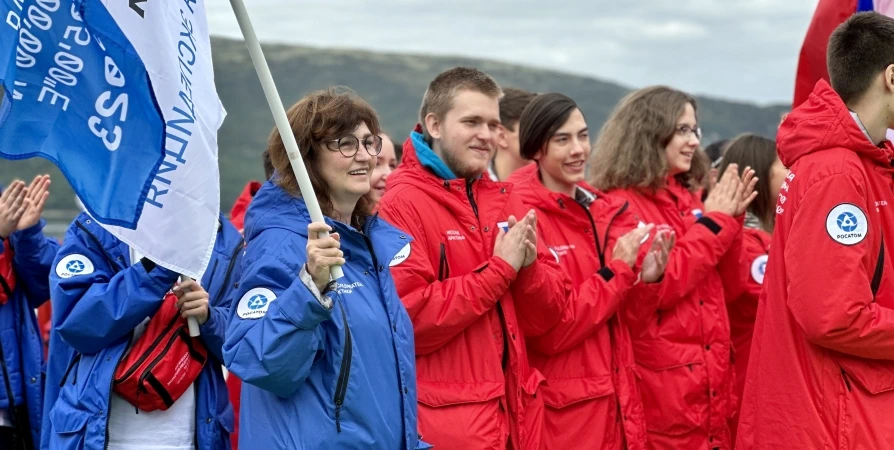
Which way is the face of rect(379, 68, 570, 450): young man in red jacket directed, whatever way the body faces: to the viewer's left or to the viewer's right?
to the viewer's right

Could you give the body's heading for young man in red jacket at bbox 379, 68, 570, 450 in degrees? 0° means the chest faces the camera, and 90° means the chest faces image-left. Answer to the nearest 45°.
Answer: approximately 315°

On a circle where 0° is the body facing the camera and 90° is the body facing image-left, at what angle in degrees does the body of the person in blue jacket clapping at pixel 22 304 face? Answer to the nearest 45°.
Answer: approximately 315°

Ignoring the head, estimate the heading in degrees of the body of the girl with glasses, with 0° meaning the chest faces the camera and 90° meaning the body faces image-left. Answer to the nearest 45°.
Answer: approximately 315°

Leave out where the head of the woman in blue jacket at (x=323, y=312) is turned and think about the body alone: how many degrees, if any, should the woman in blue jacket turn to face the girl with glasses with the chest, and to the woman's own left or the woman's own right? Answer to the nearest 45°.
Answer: approximately 90° to the woman's own left

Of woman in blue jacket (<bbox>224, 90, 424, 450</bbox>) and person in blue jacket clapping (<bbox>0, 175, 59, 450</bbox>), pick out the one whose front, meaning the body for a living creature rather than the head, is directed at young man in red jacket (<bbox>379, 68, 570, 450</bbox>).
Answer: person in blue jacket clapping (<bbox>0, 175, 59, 450</bbox>)

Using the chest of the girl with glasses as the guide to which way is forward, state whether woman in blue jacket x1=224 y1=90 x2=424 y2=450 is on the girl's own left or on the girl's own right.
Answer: on the girl's own right

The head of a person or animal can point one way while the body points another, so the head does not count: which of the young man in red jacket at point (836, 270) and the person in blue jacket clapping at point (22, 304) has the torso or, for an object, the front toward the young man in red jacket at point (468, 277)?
the person in blue jacket clapping

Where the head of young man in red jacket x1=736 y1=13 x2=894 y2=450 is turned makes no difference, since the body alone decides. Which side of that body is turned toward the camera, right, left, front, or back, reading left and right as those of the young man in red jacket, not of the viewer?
right

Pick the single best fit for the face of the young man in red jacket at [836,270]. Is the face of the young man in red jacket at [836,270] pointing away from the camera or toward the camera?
away from the camera
